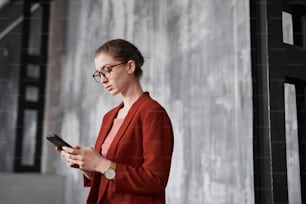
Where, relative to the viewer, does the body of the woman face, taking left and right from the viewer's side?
facing the viewer and to the left of the viewer
